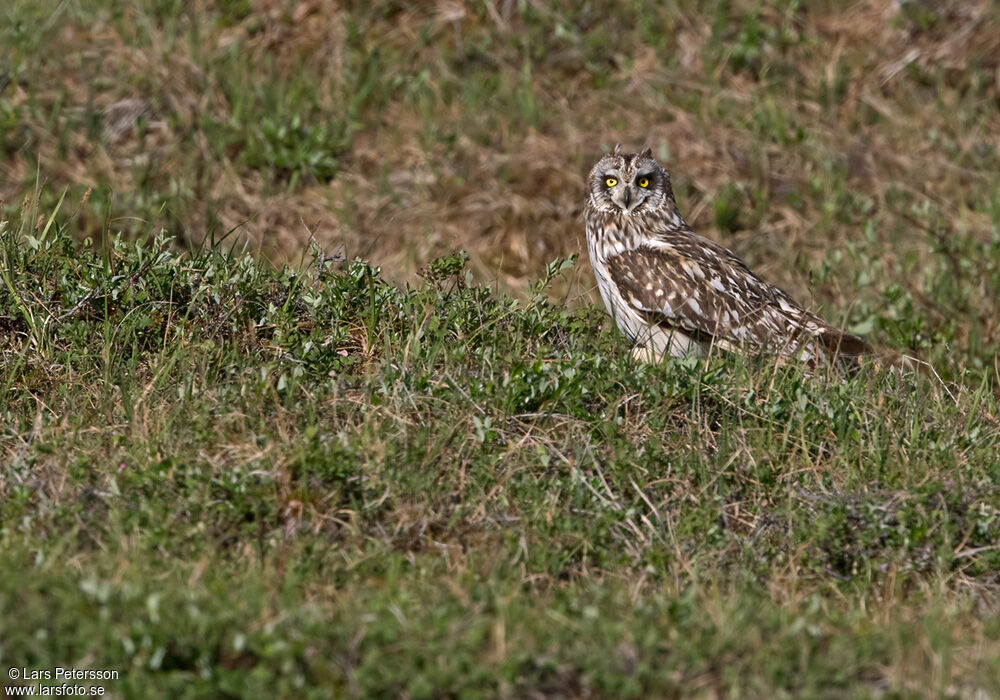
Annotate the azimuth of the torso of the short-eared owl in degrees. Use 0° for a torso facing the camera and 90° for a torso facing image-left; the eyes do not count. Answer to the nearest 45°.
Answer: approximately 90°
